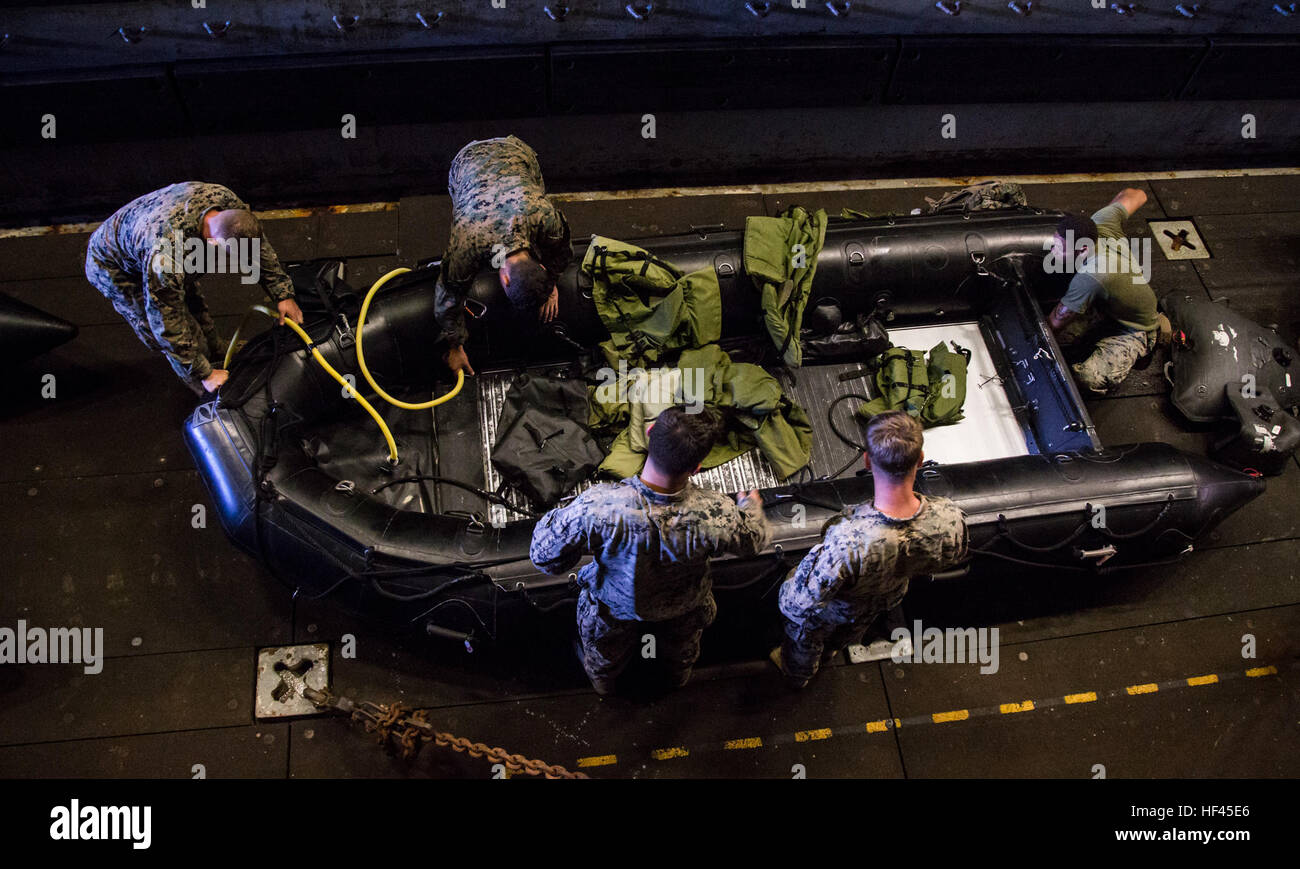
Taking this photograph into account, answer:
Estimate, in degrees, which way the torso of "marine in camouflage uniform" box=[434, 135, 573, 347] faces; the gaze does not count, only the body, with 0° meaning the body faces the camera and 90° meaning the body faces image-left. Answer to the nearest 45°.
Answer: approximately 0°

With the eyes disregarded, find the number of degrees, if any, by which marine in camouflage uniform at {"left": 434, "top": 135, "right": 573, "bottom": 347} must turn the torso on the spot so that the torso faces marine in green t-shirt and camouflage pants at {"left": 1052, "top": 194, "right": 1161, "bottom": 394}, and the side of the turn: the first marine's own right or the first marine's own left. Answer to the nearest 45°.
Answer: approximately 90° to the first marine's own left

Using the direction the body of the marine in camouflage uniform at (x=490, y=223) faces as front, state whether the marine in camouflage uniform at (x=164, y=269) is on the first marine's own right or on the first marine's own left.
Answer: on the first marine's own right

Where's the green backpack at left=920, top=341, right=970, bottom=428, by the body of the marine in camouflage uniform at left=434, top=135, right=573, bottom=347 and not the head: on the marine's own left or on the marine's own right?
on the marine's own left
